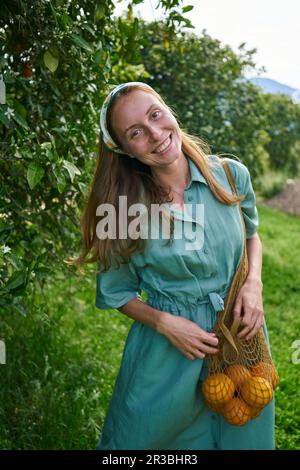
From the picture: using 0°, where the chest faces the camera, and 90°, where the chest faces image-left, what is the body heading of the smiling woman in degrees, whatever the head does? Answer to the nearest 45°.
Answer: approximately 315°
